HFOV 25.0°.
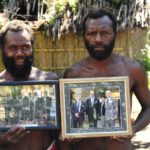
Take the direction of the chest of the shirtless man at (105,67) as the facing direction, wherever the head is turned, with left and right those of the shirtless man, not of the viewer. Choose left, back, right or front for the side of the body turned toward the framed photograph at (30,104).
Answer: right

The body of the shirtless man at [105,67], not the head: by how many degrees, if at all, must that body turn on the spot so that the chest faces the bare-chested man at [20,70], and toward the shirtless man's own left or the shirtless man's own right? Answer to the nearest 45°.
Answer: approximately 90° to the shirtless man's own right

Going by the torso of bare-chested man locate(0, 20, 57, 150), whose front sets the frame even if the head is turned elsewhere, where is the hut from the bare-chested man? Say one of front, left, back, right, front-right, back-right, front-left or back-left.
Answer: back

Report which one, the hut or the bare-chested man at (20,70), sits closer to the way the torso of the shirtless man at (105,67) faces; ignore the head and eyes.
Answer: the bare-chested man

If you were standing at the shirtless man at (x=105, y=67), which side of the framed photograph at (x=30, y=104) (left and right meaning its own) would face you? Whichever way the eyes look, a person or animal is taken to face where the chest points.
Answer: left

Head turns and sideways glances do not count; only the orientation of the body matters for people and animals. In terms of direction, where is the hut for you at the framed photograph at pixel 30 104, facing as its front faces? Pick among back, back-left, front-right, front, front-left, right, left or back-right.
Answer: back

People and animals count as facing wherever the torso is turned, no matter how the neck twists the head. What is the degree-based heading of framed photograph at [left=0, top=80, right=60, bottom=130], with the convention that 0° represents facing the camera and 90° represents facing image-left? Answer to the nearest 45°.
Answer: approximately 0°

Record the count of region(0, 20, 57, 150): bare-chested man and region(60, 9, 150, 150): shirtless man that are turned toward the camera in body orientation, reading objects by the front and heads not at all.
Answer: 2

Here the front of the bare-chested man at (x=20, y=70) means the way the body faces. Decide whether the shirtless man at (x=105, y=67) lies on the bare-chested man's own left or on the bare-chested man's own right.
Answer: on the bare-chested man's own left

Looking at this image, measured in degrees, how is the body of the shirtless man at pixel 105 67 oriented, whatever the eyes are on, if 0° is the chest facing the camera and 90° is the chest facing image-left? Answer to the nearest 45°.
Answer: approximately 0°
